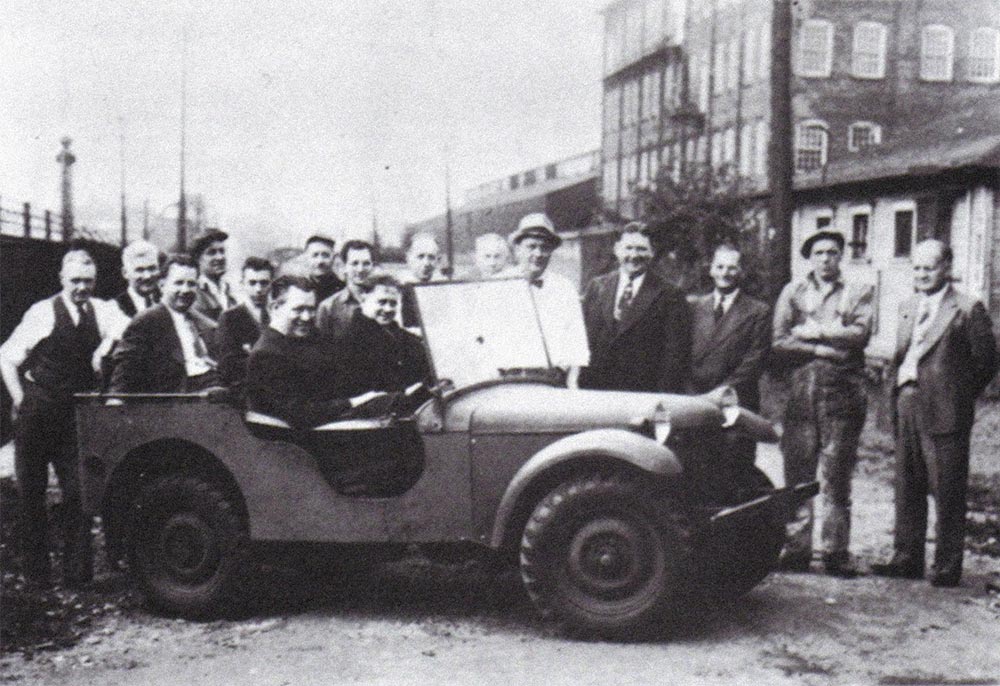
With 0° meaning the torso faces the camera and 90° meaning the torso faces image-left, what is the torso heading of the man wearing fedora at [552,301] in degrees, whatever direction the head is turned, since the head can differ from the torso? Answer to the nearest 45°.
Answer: approximately 0°

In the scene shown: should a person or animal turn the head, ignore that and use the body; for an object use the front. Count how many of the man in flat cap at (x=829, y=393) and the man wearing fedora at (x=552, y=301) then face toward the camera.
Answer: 2

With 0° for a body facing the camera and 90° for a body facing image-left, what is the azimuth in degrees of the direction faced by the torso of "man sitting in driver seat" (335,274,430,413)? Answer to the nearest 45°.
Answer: approximately 315°

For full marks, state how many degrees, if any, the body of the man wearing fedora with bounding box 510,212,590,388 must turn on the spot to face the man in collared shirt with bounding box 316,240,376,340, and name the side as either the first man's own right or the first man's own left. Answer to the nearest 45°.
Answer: approximately 135° to the first man's own right

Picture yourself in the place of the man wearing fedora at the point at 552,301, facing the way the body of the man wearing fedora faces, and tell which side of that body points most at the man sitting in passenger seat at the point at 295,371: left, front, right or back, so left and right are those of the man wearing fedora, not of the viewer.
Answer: right

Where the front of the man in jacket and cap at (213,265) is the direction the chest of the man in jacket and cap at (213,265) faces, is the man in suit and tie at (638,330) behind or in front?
in front

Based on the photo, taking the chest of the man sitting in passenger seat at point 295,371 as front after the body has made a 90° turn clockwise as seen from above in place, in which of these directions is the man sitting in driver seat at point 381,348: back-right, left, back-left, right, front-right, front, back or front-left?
back

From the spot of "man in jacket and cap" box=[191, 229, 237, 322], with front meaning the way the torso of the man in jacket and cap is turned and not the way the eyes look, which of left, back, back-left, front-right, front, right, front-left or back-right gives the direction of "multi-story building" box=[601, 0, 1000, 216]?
left

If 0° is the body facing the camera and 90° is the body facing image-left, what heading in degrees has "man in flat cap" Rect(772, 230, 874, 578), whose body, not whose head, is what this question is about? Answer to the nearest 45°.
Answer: approximately 0°

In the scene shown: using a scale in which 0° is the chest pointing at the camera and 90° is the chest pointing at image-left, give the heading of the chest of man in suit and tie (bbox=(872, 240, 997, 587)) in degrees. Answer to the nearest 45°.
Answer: approximately 45°

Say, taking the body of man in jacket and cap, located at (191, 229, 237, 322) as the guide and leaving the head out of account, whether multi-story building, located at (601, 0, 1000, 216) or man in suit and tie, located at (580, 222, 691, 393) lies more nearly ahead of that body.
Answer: the man in suit and tie

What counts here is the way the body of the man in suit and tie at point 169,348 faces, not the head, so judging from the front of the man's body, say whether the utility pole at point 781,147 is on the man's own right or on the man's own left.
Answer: on the man's own left
